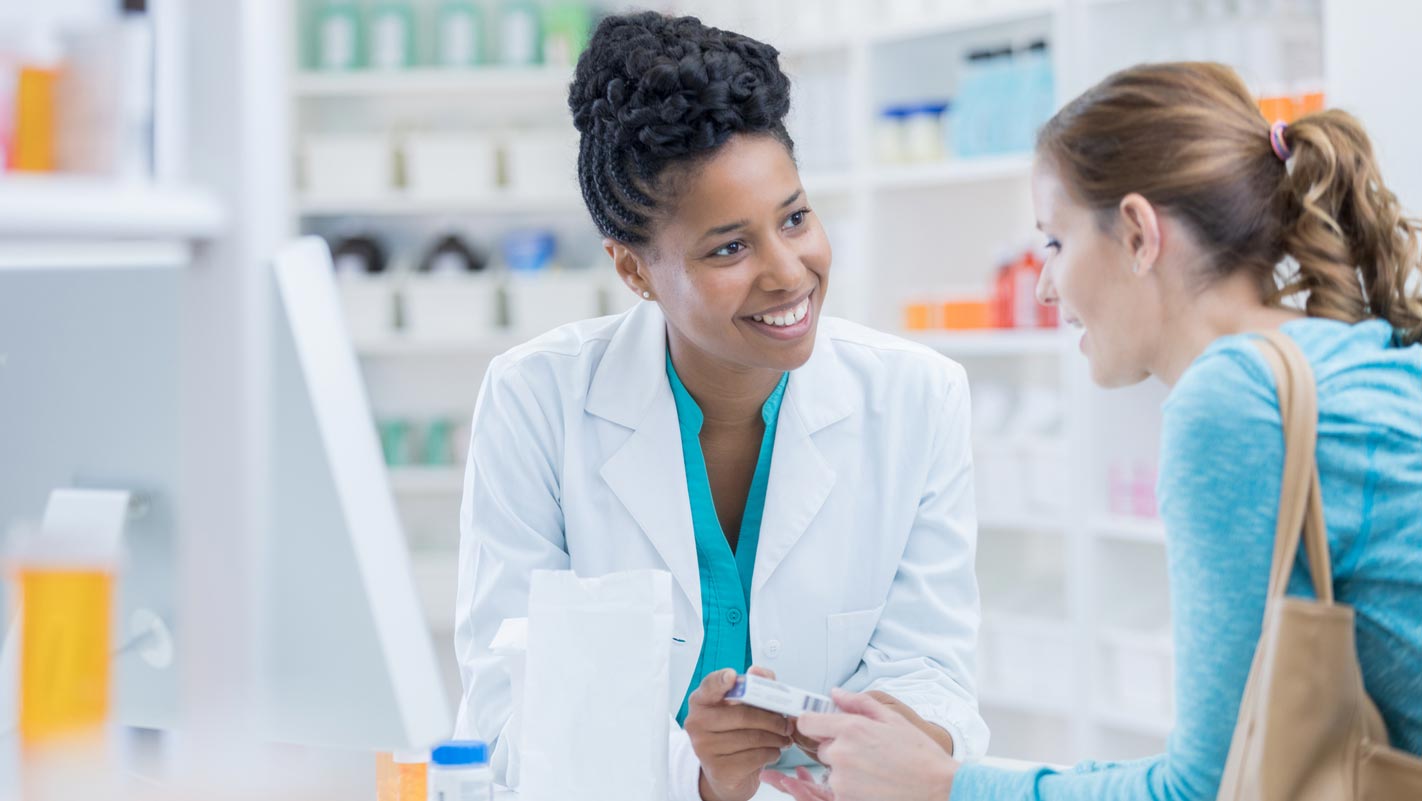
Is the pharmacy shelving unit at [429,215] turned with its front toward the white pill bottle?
yes

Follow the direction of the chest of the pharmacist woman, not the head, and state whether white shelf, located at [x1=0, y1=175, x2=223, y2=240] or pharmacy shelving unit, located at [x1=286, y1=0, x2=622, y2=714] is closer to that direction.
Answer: the white shelf

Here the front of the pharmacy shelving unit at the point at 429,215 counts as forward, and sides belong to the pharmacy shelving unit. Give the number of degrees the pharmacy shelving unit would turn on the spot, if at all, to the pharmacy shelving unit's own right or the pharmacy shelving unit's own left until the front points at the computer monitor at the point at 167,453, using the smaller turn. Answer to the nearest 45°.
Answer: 0° — it already faces it

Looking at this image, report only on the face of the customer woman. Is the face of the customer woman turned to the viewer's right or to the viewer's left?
to the viewer's left
